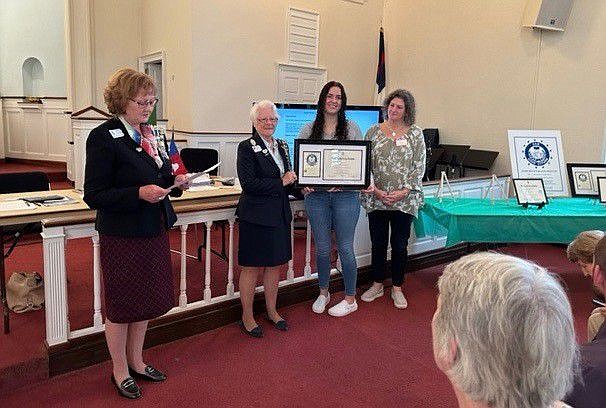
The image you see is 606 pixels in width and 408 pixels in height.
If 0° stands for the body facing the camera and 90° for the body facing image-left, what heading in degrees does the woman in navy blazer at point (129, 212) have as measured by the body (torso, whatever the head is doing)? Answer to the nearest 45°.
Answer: approximately 315°

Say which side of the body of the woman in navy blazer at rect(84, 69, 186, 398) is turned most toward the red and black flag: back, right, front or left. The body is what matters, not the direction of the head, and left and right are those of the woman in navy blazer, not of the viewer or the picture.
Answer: left

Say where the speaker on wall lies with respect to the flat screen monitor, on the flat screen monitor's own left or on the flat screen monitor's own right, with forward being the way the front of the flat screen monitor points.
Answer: on the flat screen monitor's own left

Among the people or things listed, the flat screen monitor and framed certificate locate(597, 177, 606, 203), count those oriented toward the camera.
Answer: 2

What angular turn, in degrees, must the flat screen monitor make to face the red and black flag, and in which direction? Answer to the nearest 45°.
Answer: approximately 135° to its left

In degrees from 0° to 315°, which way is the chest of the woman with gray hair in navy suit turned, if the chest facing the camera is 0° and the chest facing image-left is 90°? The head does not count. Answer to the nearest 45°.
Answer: approximately 315°

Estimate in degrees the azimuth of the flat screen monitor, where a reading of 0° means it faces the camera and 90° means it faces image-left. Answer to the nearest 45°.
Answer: approximately 0°

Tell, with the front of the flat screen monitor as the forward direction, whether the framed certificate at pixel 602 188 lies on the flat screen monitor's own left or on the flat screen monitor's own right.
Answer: on the flat screen monitor's own left
